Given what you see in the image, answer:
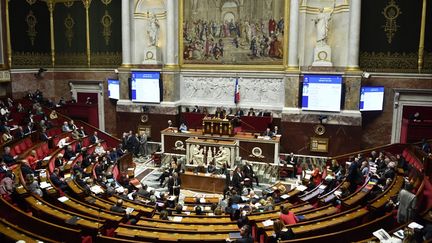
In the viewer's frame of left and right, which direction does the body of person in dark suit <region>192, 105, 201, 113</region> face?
facing the viewer

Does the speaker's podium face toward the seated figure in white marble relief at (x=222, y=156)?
yes

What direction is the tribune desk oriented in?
toward the camera

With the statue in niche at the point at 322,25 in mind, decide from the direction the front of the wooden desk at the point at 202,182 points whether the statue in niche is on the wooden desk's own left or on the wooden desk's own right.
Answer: on the wooden desk's own left

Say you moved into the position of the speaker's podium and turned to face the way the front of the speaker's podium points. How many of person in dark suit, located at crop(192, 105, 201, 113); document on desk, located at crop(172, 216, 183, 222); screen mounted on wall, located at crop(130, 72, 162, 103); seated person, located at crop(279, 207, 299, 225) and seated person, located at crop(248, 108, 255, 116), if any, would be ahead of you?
2

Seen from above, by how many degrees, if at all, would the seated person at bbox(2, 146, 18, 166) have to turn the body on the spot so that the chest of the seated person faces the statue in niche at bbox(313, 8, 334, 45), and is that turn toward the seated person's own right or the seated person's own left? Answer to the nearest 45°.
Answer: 0° — they already face it

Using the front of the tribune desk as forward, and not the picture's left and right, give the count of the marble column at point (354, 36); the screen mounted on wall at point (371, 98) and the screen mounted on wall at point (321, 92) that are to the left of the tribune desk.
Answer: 3

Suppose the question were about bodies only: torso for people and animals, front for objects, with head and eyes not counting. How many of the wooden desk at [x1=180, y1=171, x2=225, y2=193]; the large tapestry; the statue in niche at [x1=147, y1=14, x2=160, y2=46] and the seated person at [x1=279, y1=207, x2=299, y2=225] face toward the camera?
3

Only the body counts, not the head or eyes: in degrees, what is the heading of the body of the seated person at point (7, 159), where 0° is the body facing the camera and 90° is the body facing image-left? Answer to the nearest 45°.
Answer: approximately 270°

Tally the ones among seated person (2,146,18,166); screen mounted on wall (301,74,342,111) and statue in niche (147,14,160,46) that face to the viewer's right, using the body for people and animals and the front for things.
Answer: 1

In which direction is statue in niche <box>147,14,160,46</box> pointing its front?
toward the camera

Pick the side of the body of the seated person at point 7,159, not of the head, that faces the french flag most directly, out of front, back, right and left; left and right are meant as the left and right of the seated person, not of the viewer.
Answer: front

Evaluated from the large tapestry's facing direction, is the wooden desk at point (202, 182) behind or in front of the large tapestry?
in front

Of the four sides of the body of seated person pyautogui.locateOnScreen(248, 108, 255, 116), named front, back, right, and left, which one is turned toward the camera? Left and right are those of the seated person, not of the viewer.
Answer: front

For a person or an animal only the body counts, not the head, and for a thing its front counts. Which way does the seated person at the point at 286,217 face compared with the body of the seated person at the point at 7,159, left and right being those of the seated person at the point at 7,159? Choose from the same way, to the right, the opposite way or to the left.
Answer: to the left

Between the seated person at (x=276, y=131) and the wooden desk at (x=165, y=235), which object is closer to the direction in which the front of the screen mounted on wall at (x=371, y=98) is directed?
the wooden desk

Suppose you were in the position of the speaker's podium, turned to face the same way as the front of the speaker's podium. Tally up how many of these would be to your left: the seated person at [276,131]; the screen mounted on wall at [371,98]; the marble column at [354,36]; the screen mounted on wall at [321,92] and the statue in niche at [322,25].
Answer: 5

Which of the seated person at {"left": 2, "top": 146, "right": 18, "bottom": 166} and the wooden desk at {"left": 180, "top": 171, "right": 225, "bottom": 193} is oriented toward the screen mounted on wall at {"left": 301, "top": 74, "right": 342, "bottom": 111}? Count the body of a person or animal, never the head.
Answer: the seated person
